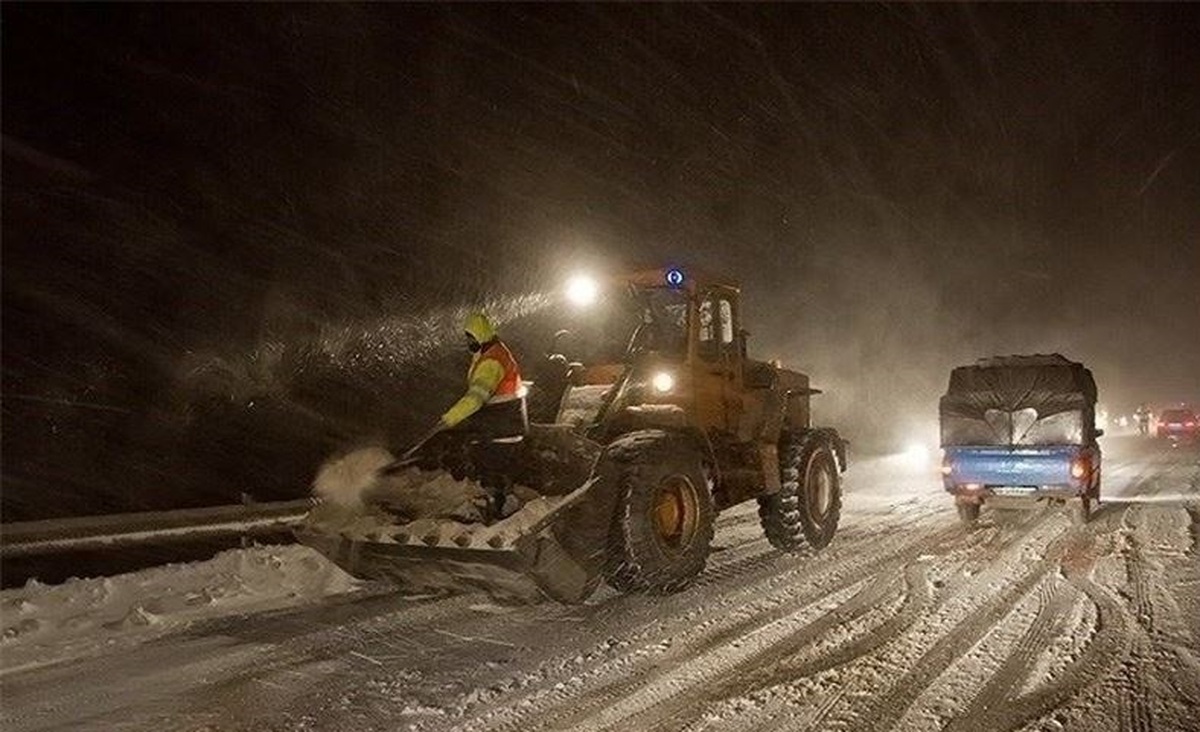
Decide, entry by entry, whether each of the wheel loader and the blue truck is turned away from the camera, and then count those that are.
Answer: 1

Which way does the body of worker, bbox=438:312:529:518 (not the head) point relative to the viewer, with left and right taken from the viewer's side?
facing to the left of the viewer

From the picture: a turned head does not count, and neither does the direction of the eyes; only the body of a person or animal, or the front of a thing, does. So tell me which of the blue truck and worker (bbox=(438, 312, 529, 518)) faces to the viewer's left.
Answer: the worker

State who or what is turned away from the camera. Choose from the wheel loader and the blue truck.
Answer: the blue truck

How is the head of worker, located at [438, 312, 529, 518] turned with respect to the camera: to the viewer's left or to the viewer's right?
to the viewer's left

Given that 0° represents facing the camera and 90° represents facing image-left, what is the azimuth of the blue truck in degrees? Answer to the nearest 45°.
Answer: approximately 180°

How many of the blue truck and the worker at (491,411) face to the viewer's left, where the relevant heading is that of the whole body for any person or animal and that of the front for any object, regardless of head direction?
1

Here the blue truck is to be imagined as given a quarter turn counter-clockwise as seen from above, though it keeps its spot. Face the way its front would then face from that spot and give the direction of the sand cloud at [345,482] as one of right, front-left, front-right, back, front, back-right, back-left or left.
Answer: front-left

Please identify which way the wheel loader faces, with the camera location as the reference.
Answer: facing the viewer and to the left of the viewer

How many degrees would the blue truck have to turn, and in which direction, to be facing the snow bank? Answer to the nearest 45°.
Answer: approximately 135° to its left

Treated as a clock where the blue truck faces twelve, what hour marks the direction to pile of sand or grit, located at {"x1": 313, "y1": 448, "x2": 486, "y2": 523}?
The pile of sand or grit is roughly at 7 o'clock from the blue truck.
